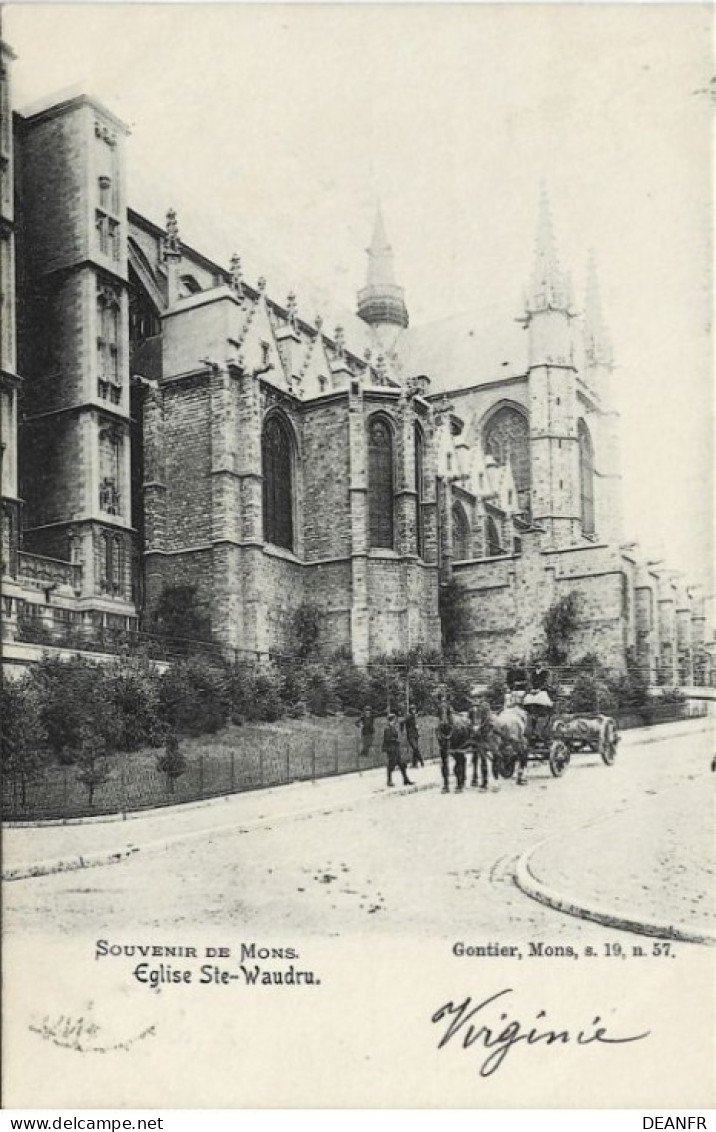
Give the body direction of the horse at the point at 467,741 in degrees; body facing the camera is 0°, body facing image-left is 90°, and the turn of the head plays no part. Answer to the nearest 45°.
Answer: approximately 45°

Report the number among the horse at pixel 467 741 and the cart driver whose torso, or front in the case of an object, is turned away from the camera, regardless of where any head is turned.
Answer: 0

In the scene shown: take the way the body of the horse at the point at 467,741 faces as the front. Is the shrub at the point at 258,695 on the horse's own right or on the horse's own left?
on the horse's own right

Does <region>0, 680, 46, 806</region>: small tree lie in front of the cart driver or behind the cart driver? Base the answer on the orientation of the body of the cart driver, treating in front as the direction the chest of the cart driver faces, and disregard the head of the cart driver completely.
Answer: in front

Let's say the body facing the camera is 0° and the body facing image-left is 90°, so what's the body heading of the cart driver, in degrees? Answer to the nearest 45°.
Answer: approximately 45°

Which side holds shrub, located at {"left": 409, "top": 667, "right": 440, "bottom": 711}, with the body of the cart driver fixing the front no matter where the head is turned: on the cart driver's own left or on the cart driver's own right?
on the cart driver's own right
